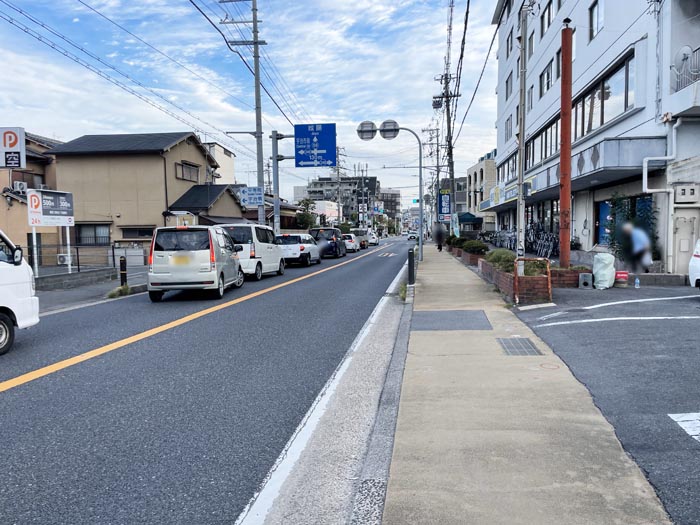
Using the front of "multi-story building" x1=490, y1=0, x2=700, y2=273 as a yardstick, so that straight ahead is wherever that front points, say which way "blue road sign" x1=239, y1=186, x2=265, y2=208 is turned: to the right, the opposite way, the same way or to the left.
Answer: to the left

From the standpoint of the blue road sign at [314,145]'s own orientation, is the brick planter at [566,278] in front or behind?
in front

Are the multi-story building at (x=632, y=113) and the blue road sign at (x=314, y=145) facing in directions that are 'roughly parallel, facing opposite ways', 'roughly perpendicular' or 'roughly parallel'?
roughly perpendicular

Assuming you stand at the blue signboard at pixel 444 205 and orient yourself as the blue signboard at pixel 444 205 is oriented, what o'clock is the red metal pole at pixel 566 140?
The red metal pole is roughly at 12 o'clock from the blue signboard.

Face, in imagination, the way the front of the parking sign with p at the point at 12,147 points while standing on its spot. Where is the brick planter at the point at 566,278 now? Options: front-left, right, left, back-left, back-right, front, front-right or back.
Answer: front-left

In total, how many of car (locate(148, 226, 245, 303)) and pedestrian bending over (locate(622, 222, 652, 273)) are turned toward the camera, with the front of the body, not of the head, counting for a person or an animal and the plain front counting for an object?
0

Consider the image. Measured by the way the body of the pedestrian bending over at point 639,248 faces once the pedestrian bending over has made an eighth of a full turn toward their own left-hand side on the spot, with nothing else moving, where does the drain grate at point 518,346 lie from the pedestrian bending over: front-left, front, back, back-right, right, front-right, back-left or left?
front-left

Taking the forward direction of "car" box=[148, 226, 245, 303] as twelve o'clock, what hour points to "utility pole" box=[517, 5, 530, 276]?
The utility pole is roughly at 2 o'clock from the car.

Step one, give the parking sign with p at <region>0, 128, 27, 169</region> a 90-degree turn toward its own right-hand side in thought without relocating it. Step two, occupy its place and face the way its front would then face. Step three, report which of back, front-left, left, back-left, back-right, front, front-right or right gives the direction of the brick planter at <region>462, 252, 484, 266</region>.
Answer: back

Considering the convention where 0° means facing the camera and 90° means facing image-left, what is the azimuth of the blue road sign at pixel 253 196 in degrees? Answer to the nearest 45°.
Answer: approximately 0°

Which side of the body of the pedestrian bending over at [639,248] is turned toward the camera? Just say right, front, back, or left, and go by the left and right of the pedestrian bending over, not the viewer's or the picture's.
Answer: left
